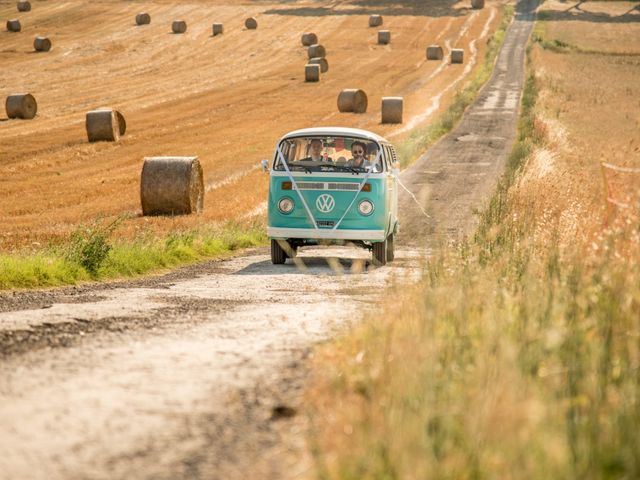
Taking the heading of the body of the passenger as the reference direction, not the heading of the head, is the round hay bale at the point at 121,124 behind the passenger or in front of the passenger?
behind

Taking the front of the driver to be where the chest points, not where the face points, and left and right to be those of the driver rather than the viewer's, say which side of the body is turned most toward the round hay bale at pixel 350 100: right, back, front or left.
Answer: back

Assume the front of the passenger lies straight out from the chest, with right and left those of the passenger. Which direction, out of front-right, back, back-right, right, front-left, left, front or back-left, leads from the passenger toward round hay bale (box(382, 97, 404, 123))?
back

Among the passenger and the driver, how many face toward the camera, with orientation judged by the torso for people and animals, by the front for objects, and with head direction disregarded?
2

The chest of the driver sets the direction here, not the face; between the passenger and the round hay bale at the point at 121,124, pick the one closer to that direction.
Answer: the passenger

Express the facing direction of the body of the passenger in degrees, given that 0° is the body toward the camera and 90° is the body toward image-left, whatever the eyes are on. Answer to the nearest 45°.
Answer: approximately 0°

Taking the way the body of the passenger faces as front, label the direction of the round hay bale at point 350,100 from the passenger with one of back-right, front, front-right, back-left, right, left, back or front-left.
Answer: back

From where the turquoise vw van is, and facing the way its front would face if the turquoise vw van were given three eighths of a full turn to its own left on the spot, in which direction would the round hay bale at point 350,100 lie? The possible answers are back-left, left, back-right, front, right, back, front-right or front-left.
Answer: front-left
